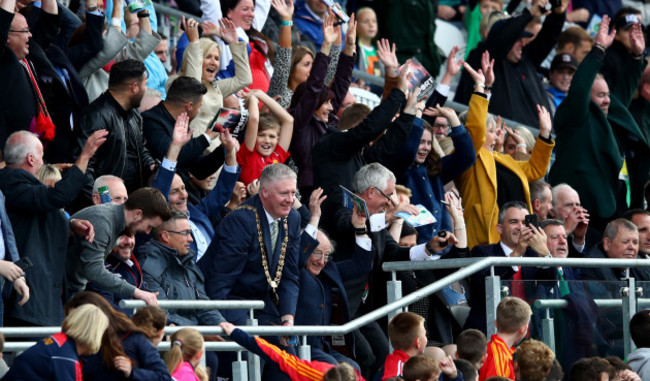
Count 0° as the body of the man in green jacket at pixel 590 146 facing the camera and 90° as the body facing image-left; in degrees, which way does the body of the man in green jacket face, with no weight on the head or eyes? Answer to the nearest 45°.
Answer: approximately 315°

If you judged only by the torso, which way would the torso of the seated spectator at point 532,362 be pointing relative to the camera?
away from the camera

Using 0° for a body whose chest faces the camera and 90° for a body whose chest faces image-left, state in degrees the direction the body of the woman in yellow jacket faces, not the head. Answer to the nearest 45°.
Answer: approximately 315°

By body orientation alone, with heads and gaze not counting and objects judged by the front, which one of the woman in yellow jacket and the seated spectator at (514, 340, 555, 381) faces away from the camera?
the seated spectator

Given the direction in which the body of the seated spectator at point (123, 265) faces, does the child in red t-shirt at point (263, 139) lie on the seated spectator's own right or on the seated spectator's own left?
on the seated spectator's own left

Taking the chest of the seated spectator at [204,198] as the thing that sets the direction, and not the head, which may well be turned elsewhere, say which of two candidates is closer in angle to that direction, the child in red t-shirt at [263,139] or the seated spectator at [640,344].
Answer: the seated spectator

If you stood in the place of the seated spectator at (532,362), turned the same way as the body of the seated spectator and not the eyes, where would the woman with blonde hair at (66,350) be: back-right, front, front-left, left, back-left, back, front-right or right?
back-left

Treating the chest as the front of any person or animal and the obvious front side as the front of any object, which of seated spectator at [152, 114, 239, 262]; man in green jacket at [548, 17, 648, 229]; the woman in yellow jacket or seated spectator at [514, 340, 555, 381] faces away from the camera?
seated spectator at [514, 340, 555, 381]

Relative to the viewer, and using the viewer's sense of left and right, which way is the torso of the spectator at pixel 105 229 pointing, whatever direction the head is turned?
facing to the right of the viewer

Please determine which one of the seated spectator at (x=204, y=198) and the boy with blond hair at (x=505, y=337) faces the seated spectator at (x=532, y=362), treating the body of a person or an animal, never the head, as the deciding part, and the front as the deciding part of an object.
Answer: the seated spectator at (x=204, y=198)
